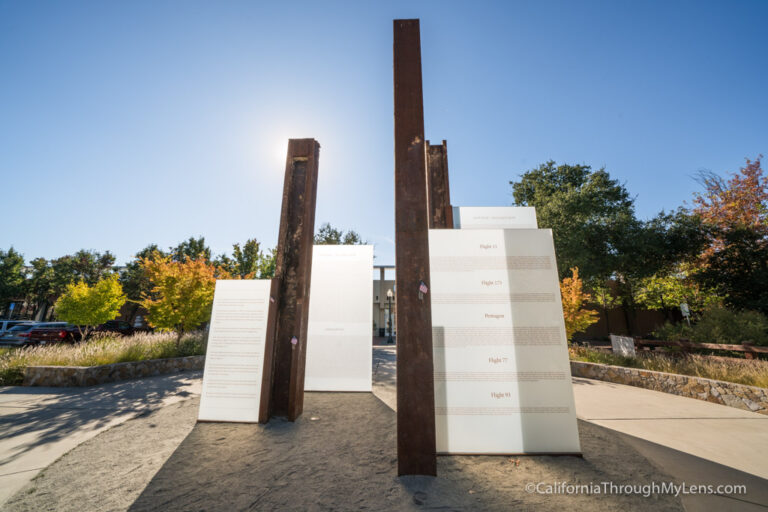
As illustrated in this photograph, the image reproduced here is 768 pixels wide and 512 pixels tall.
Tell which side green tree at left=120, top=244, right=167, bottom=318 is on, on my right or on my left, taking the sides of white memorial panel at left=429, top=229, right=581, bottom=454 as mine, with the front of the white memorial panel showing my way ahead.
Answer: on my right

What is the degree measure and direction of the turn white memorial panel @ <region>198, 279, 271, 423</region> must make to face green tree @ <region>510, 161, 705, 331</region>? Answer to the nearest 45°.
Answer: approximately 90° to its left

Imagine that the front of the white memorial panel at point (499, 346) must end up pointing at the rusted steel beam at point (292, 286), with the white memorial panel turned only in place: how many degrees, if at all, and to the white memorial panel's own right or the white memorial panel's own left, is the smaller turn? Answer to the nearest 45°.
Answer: approximately 90° to the white memorial panel's own right

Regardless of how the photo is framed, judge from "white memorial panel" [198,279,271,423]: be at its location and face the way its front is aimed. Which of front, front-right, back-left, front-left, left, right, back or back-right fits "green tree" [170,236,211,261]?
back

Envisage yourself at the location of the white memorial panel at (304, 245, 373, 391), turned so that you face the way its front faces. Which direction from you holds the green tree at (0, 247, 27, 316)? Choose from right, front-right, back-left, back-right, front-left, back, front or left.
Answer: back-right

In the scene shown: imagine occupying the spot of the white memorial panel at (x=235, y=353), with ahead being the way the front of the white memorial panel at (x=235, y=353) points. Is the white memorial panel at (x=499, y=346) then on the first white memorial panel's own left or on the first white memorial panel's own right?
on the first white memorial panel's own left

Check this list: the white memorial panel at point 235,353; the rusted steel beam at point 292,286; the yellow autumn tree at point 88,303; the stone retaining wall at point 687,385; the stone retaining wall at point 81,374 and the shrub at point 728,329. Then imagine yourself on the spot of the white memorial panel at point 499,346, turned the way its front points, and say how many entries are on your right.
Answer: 4

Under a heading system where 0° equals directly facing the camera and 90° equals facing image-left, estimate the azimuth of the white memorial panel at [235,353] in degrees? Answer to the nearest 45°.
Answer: approximately 0°

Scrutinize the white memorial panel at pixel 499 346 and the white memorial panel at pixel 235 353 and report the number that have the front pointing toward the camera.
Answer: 2

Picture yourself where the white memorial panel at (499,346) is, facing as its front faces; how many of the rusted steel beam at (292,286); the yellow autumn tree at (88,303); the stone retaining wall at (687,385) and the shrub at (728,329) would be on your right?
2
